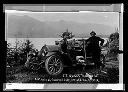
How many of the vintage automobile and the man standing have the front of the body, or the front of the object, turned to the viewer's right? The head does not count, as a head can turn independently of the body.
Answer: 0

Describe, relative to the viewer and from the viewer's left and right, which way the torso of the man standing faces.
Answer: facing the viewer

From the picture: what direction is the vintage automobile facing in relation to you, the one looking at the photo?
facing the viewer and to the left of the viewer
